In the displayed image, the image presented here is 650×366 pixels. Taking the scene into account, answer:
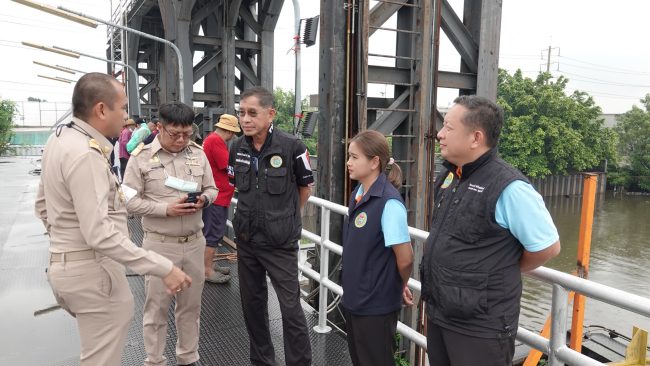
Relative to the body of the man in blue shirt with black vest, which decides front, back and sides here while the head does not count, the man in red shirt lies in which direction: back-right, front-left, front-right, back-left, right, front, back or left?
right

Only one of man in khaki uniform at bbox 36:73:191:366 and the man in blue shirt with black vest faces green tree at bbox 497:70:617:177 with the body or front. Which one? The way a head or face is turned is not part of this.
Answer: the man in khaki uniform

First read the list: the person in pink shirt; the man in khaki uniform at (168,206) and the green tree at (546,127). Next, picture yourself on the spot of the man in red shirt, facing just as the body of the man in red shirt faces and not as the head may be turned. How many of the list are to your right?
1

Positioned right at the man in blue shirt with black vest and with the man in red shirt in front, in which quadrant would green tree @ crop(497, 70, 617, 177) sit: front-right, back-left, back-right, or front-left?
front-right

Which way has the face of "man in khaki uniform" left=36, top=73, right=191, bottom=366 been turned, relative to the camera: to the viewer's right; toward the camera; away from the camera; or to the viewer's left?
to the viewer's right

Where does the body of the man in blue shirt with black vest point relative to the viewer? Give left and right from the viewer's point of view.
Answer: facing the viewer and to the left of the viewer

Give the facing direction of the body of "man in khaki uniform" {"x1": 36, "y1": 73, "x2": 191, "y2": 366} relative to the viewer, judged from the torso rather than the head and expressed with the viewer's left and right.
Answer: facing away from the viewer and to the right of the viewer

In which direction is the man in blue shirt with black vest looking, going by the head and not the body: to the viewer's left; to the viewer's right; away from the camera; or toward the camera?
to the viewer's left

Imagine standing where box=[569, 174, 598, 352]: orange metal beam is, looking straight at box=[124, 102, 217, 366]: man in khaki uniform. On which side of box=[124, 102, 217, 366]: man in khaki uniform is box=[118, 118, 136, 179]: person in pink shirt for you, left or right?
right
